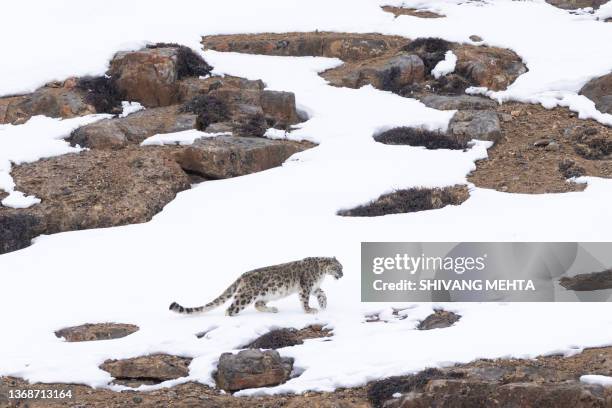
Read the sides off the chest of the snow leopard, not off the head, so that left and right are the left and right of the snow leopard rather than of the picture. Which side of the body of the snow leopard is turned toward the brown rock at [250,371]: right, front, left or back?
right

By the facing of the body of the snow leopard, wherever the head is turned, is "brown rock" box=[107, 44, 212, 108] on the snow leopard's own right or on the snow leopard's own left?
on the snow leopard's own left

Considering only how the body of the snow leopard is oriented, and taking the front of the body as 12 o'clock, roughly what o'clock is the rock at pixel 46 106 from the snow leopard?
The rock is roughly at 8 o'clock from the snow leopard.

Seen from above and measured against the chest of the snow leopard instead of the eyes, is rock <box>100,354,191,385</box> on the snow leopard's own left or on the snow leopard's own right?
on the snow leopard's own right

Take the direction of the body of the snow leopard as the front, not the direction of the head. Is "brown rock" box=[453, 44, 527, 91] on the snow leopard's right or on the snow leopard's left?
on the snow leopard's left

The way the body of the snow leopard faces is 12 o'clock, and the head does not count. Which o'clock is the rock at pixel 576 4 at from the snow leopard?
The rock is roughly at 10 o'clock from the snow leopard.

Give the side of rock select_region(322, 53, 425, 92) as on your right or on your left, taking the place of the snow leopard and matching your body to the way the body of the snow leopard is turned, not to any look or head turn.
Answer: on your left

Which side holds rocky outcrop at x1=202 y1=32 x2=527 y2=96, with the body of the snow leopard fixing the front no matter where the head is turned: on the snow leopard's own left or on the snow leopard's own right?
on the snow leopard's own left

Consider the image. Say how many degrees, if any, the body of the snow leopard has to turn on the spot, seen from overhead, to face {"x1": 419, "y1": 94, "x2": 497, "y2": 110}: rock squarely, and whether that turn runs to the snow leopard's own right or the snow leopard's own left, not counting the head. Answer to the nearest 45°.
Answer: approximately 45° to the snow leopard's own left

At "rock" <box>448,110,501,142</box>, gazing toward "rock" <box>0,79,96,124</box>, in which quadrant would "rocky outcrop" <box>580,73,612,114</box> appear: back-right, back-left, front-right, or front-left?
back-right

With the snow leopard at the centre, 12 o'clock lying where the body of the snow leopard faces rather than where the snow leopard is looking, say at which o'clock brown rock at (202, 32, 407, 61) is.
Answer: The brown rock is roughly at 9 o'clock from the snow leopard.

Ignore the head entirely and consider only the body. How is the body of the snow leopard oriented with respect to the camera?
to the viewer's right

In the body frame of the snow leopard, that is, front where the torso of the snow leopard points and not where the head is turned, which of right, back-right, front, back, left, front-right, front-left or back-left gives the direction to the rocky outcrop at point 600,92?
front-left

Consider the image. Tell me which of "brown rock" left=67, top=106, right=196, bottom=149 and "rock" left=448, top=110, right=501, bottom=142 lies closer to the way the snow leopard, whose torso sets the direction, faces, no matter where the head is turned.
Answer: the rock
